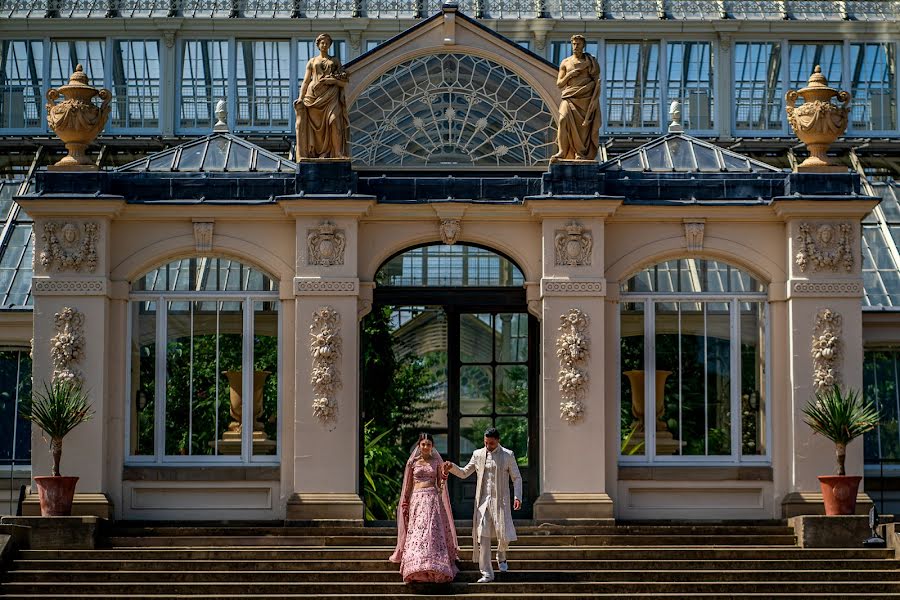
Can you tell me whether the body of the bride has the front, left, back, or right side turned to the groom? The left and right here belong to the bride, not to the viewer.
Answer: left

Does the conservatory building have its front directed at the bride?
yes

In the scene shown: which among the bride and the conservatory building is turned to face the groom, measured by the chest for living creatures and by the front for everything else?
the conservatory building

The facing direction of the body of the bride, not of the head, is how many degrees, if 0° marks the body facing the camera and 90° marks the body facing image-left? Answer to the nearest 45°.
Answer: approximately 0°

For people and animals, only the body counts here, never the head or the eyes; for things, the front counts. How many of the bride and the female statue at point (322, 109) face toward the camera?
2

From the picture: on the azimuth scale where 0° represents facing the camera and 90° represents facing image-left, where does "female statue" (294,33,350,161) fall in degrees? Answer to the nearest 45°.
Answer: approximately 0°

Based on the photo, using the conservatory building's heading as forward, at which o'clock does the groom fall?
The groom is roughly at 12 o'clock from the conservatory building.
